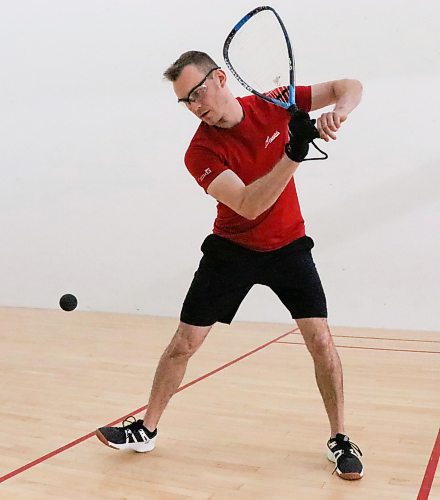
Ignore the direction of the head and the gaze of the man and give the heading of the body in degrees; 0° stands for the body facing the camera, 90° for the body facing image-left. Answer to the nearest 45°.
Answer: approximately 0°

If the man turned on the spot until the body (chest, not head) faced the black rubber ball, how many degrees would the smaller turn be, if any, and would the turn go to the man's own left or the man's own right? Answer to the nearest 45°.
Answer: approximately 135° to the man's own right
